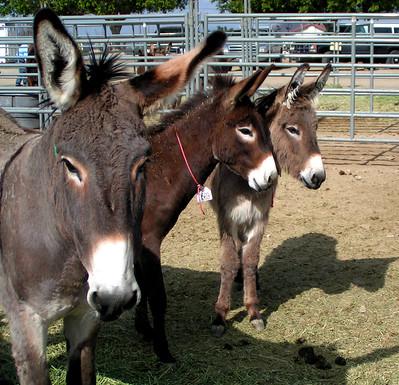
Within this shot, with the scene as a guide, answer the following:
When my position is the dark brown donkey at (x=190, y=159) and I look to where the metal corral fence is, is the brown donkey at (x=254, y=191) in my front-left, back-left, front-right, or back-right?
front-right

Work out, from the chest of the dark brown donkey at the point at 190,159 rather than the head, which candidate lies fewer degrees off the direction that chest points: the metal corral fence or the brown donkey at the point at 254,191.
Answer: the brown donkey

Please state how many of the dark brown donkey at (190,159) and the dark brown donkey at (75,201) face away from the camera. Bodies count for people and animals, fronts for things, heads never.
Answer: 0

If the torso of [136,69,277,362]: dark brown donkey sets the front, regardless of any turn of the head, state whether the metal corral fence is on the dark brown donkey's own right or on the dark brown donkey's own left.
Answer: on the dark brown donkey's own left

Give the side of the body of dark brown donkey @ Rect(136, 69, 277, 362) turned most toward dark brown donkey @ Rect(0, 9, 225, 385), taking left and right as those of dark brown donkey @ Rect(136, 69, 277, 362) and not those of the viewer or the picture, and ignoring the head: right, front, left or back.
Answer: right

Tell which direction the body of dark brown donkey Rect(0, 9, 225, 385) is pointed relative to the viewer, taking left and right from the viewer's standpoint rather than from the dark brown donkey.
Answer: facing the viewer and to the right of the viewer

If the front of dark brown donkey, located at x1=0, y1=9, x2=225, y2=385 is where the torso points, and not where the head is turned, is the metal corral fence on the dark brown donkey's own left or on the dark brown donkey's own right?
on the dark brown donkey's own left

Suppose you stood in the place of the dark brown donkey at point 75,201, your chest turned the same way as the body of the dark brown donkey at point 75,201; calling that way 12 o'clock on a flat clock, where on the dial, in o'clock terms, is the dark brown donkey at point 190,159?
the dark brown donkey at point 190,159 is roughly at 8 o'clock from the dark brown donkey at point 75,201.

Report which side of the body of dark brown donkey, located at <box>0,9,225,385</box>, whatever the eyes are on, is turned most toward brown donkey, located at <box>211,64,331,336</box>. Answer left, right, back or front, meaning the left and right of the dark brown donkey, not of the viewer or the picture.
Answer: left
